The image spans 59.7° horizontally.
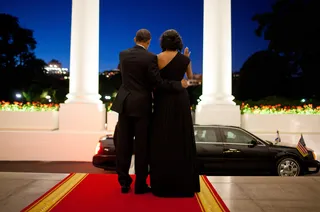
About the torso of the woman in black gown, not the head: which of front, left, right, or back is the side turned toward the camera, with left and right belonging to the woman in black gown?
back

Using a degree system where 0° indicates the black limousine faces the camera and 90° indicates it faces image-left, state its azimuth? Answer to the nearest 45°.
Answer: approximately 270°

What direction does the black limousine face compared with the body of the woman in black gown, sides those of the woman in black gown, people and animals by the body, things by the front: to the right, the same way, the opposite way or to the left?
to the right

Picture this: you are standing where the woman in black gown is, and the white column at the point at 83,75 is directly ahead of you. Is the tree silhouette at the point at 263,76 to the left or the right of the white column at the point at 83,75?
right

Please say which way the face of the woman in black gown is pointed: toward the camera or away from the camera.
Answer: away from the camera

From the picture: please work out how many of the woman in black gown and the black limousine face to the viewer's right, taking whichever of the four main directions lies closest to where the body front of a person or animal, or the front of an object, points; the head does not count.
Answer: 1
